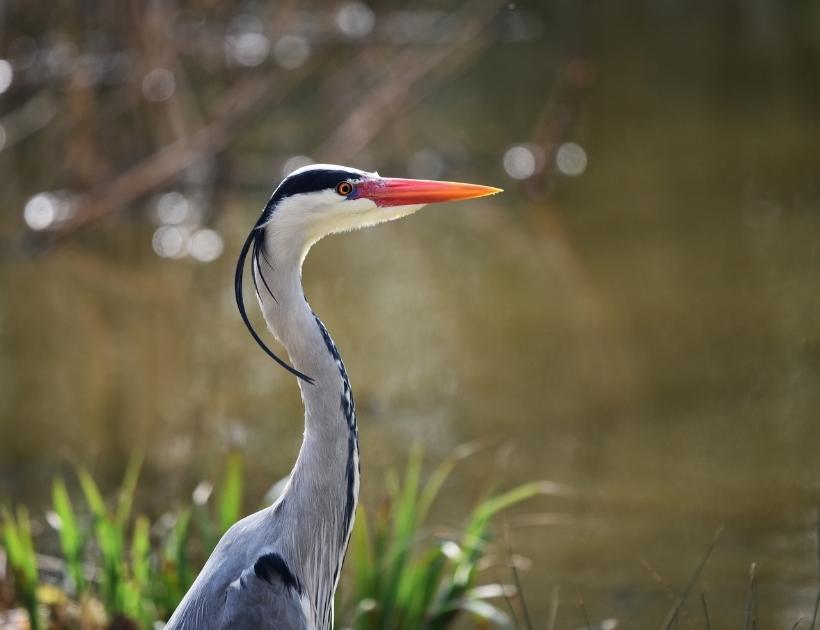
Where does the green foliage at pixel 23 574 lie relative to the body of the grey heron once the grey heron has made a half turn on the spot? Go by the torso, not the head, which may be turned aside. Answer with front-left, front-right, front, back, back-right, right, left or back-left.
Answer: front-right

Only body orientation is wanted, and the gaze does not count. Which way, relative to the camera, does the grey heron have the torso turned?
to the viewer's right
